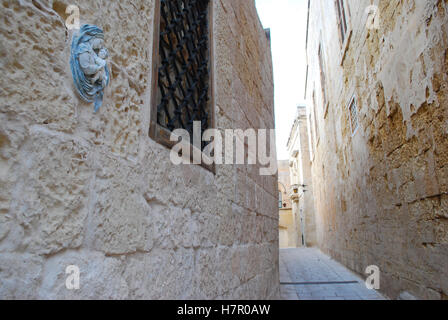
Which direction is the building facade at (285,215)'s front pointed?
toward the camera

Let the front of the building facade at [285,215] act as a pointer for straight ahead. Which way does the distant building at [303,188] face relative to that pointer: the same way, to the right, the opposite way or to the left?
to the right

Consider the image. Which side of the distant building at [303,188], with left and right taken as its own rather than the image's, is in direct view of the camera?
left

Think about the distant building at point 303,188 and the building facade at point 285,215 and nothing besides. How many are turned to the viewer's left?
1
